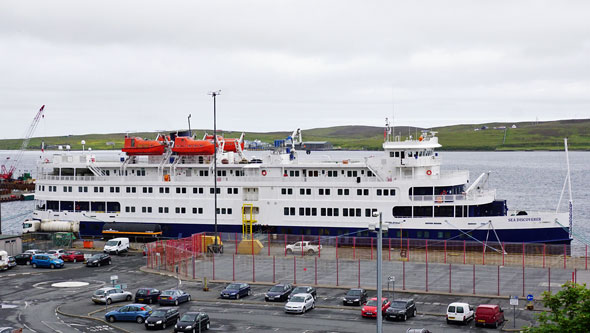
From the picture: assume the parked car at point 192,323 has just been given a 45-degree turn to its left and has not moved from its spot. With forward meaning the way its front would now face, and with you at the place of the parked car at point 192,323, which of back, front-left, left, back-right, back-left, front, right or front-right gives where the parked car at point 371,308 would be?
left

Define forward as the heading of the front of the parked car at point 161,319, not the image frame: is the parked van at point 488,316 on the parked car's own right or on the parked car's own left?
on the parked car's own left

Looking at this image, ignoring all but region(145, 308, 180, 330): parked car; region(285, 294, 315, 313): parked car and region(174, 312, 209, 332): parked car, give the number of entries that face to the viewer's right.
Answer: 0

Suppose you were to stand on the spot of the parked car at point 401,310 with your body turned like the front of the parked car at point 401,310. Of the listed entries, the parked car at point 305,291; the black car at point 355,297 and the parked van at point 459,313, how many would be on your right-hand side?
2

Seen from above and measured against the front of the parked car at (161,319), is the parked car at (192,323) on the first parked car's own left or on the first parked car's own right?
on the first parked car's own left

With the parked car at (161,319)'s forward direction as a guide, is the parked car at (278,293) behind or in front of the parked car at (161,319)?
behind

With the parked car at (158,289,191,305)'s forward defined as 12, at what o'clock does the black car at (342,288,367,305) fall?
The black car is roughly at 2 o'clock from the parked car.
